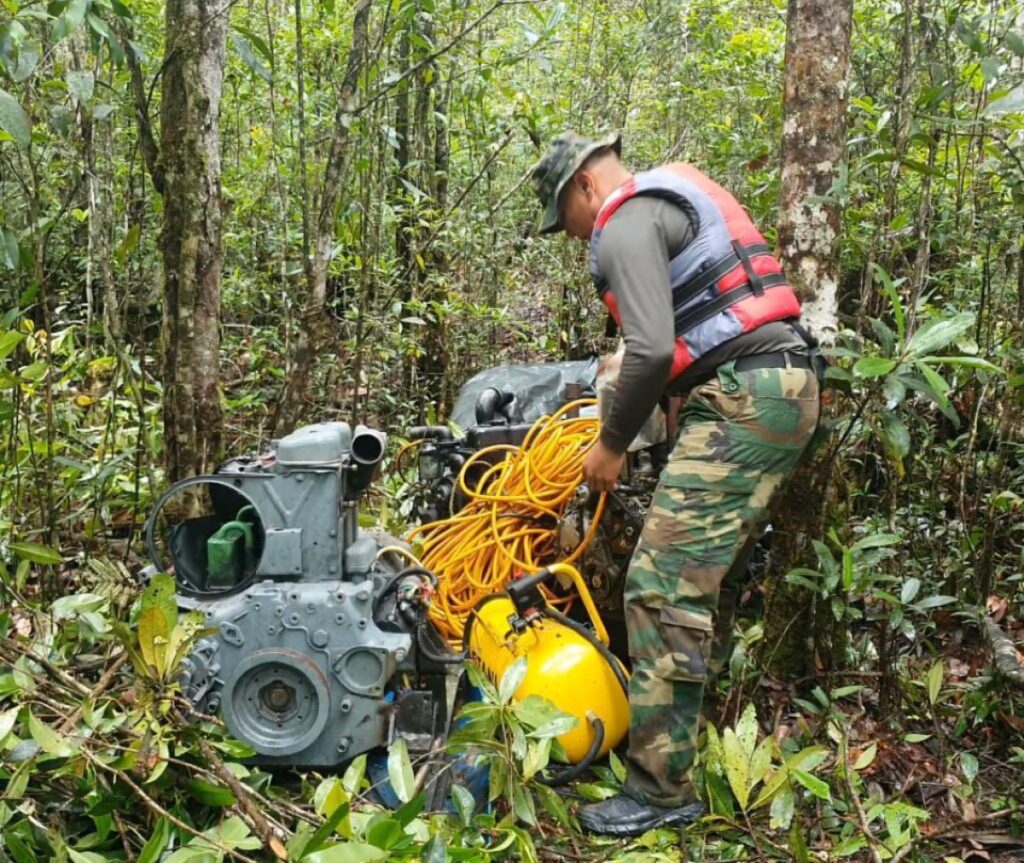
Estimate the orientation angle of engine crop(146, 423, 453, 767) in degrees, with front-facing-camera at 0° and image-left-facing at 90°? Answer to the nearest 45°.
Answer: approximately 0°

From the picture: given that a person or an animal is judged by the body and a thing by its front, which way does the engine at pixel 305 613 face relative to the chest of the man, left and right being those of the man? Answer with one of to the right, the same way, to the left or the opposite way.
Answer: to the left

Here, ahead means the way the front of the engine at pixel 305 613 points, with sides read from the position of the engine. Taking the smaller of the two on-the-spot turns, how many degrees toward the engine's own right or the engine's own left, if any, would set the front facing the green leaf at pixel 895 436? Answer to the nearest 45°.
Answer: approximately 90° to the engine's own left

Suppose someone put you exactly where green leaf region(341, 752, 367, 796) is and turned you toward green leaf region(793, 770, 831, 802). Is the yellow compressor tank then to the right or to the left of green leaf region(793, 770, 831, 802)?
left

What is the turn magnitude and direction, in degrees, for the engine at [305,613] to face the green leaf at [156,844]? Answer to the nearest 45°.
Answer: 0° — it already faces it

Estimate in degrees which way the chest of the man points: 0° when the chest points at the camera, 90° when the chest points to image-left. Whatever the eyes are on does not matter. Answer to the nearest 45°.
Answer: approximately 90°

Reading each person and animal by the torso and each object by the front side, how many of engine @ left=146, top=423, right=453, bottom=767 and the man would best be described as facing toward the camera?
1

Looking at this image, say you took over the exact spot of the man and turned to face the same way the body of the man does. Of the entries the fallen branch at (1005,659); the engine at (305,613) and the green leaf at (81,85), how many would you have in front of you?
2

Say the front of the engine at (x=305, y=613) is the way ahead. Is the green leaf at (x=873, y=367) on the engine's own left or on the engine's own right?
on the engine's own left

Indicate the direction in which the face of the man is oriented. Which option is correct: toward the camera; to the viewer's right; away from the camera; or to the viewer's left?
to the viewer's left

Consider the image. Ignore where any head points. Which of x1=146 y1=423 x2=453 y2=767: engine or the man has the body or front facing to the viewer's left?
the man
